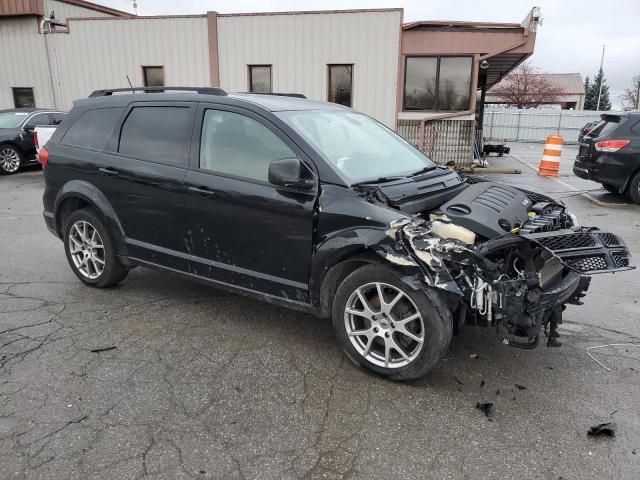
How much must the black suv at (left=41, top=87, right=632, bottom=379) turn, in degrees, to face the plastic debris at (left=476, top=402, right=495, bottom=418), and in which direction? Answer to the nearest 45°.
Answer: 0° — it already faces it

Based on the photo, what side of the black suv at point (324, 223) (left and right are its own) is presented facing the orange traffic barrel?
left

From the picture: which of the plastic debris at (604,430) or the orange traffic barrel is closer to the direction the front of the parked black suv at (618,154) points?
the orange traffic barrel

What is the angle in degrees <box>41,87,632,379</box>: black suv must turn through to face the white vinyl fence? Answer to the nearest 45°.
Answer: approximately 135° to its left

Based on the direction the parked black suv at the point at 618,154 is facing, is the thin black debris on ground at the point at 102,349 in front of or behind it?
behind

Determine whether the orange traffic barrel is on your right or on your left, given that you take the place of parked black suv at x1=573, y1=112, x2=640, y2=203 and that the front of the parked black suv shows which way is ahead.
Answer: on your left

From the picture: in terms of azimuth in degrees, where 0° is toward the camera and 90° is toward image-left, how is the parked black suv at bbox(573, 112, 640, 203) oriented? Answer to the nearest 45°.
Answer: approximately 225°

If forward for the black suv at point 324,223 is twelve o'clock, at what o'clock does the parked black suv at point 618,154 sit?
The parked black suv is roughly at 9 o'clock from the black suv.

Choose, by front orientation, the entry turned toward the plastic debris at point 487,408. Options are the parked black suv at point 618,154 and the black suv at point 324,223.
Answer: the black suv

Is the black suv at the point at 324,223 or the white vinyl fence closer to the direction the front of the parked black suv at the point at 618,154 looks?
the white vinyl fence

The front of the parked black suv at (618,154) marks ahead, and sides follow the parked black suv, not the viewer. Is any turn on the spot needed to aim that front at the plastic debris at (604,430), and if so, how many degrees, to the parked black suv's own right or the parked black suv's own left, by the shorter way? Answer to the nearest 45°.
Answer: approximately 135° to the parked black suv's own right

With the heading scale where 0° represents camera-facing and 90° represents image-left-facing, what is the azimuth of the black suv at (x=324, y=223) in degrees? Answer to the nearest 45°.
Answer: approximately 315°
